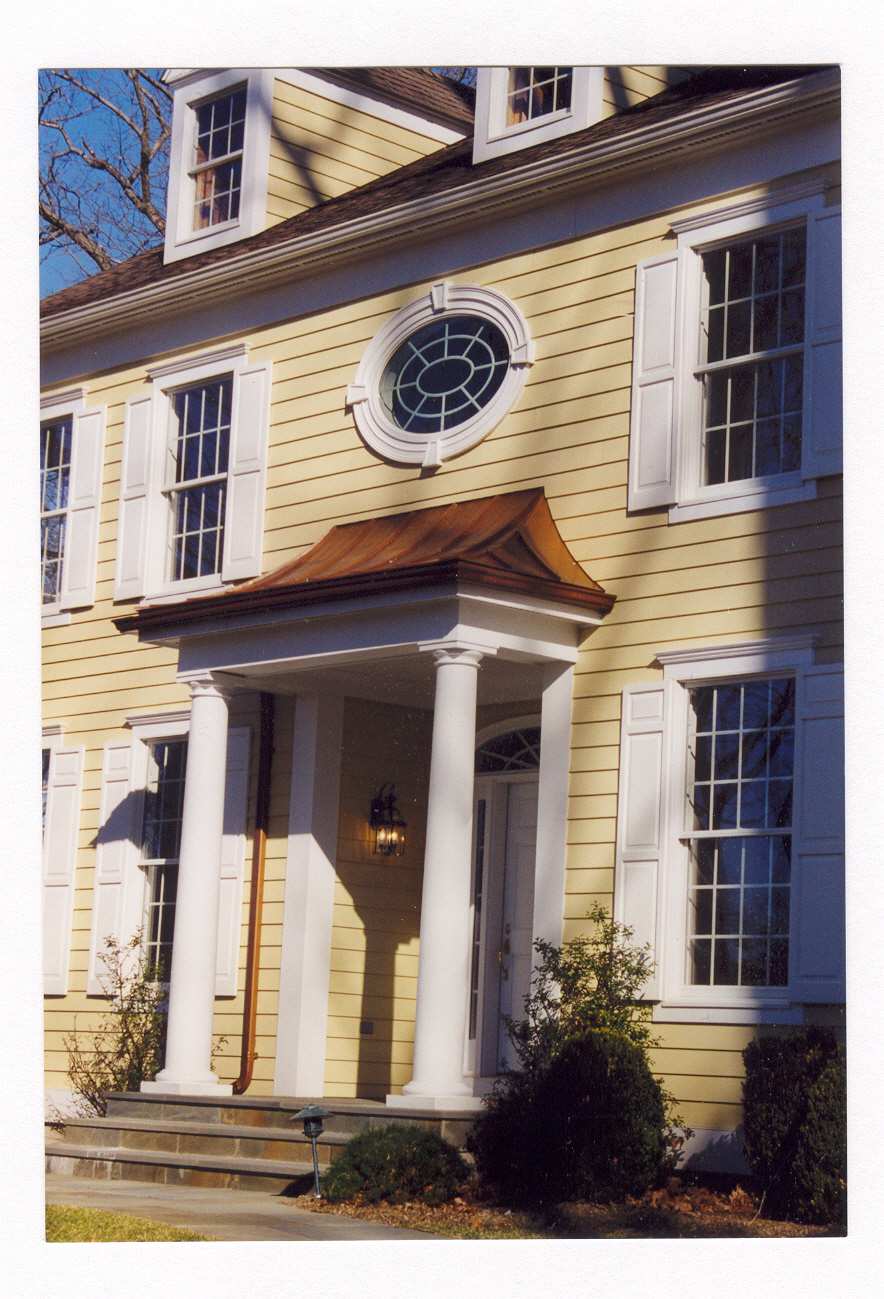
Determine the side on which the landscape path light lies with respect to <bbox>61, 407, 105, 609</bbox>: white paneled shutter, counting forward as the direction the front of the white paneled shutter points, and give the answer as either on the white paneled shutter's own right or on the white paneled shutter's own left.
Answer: on the white paneled shutter's own left

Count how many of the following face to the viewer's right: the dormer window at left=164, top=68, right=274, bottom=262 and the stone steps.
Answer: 0

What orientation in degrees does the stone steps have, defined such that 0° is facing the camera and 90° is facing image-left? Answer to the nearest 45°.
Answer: approximately 45°

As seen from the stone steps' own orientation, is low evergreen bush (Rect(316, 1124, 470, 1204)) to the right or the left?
on its left

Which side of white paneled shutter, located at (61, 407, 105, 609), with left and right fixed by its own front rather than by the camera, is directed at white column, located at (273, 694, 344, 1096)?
left
